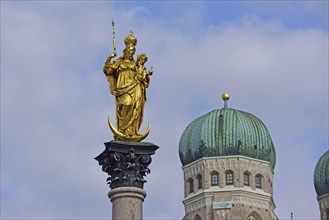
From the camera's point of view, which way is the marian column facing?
toward the camera

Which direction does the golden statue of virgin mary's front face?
toward the camera
